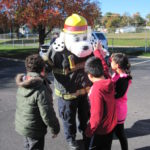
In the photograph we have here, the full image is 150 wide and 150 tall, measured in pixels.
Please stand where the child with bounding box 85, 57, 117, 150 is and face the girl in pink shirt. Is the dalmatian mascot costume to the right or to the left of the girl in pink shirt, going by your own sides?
left

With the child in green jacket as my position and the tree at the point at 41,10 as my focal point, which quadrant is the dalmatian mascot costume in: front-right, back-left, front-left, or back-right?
front-right

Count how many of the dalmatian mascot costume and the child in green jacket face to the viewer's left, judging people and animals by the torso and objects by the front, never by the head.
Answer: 0

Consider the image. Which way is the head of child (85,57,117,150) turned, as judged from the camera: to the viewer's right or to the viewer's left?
to the viewer's left

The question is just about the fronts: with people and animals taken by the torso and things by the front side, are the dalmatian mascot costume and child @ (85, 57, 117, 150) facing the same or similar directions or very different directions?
very different directions

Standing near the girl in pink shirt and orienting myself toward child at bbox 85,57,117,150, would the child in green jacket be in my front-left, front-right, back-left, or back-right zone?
front-right

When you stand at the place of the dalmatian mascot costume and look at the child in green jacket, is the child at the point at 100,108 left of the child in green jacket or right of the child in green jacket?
left

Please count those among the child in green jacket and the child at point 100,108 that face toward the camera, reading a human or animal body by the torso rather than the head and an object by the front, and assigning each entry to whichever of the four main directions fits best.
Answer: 0

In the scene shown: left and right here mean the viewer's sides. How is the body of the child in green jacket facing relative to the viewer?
facing away from the viewer and to the right of the viewer

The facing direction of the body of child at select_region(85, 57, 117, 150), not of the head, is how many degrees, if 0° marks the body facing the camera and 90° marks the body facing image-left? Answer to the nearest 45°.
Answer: approximately 135°

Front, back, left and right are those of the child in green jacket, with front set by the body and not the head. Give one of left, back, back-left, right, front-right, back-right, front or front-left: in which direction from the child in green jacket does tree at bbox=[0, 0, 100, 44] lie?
front-left

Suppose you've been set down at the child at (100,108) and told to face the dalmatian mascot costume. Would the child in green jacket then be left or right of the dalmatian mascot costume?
left

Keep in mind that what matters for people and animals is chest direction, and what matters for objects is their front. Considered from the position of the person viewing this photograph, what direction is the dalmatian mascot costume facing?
facing the viewer and to the right of the viewer

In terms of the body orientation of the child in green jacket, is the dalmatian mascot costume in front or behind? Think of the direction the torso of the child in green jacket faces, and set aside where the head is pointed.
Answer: in front
